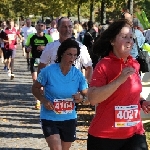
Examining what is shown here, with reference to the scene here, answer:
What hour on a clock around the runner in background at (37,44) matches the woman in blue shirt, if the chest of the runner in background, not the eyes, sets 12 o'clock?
The woman in blue shirt is roughly at 12 o'clock from the runner in background.

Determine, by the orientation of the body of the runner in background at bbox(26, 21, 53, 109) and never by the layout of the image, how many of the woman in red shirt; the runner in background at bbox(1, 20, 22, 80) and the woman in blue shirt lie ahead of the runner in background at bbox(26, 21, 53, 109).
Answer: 2

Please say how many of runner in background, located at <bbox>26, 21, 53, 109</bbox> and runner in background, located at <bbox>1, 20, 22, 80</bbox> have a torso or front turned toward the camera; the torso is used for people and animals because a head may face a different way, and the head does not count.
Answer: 2

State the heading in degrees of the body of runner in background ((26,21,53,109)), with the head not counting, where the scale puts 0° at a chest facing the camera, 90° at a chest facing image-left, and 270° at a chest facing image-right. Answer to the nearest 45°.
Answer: approximately 0°

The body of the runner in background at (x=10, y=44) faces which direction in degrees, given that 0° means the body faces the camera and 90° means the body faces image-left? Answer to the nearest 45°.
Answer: approximately 0°

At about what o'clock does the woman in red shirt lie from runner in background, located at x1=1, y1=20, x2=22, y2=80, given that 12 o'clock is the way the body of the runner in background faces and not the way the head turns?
The woman in red shirt is roughly at 12 o'clock from the runner in background.
